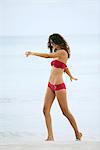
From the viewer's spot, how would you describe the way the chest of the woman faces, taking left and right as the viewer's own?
facing the viewer and to the left of the viewer
